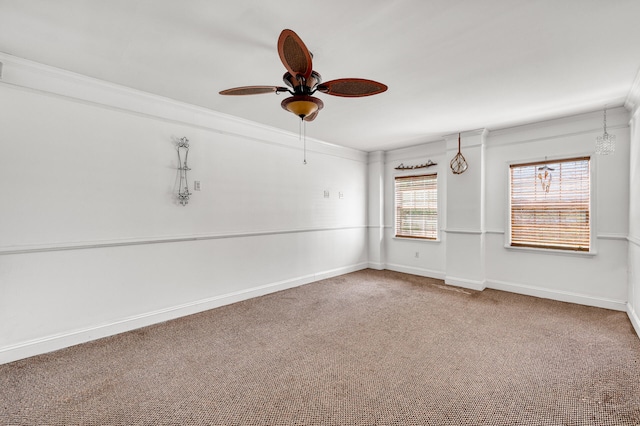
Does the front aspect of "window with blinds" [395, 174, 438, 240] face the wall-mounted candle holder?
yes

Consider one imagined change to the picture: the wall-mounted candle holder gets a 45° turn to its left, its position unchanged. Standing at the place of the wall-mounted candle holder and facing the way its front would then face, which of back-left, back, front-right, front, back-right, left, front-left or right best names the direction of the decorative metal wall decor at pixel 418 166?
front

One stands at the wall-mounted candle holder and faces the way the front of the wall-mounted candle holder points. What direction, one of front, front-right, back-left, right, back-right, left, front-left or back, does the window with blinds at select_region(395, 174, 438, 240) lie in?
front-left

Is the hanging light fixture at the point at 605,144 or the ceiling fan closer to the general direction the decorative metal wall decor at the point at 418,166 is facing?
the ceiling fan

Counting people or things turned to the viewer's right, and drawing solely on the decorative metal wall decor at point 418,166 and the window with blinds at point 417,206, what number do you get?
0

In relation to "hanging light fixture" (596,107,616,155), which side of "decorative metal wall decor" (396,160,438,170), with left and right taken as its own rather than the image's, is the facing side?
left

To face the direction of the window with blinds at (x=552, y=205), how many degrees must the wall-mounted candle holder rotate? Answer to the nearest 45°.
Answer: approximately 45° to its left

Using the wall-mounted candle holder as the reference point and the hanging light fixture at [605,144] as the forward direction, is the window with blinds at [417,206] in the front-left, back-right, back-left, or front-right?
front-left

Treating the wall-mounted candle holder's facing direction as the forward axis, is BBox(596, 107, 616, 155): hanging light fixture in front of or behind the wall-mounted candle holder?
in front

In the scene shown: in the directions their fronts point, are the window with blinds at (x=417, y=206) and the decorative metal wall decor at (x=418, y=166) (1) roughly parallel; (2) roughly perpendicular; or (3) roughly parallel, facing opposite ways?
roughly parallel

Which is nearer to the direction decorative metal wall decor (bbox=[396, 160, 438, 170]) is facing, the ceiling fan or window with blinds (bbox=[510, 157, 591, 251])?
the ceiling fan

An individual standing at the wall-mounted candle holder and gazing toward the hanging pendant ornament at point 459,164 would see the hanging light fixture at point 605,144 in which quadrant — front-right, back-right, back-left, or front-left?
front-right

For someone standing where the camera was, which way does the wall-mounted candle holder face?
facing the viewer and to the right of the viewer

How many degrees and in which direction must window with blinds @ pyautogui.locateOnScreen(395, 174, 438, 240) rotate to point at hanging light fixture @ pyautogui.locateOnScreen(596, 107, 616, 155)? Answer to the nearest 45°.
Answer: approximately 90° to its left

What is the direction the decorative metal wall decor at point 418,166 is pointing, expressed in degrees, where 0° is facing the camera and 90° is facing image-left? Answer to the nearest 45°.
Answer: approximately 45°

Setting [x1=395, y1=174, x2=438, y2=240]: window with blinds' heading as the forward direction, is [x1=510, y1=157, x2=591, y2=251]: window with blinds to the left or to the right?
on its left

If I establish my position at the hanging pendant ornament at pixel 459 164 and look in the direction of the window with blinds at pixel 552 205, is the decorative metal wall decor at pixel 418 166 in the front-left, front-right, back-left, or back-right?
back-left

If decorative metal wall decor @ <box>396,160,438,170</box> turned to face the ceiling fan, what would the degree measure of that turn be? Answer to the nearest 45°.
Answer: approximately 45° to its left
